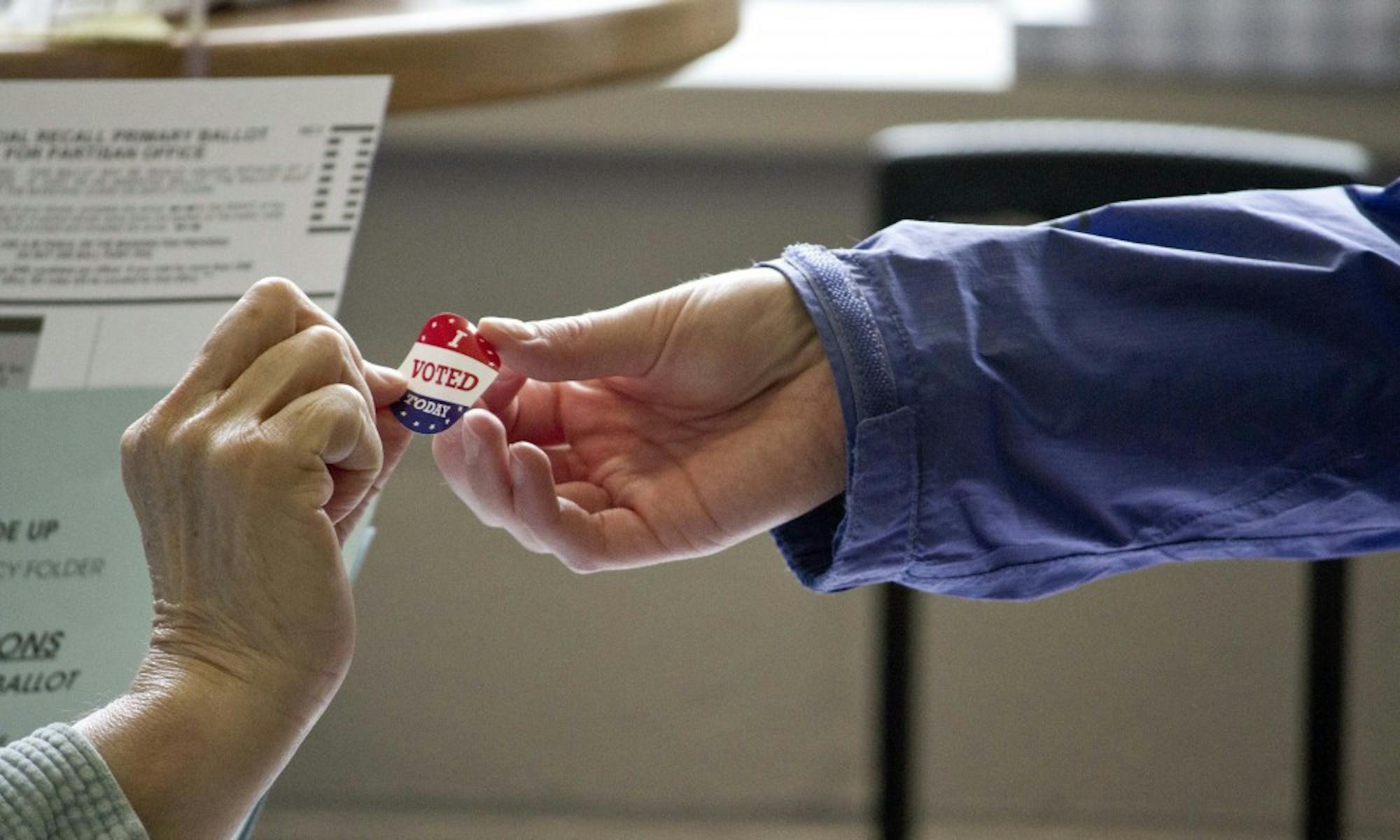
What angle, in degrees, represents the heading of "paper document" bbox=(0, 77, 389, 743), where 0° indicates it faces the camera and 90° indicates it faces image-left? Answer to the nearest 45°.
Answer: approximately 0°
